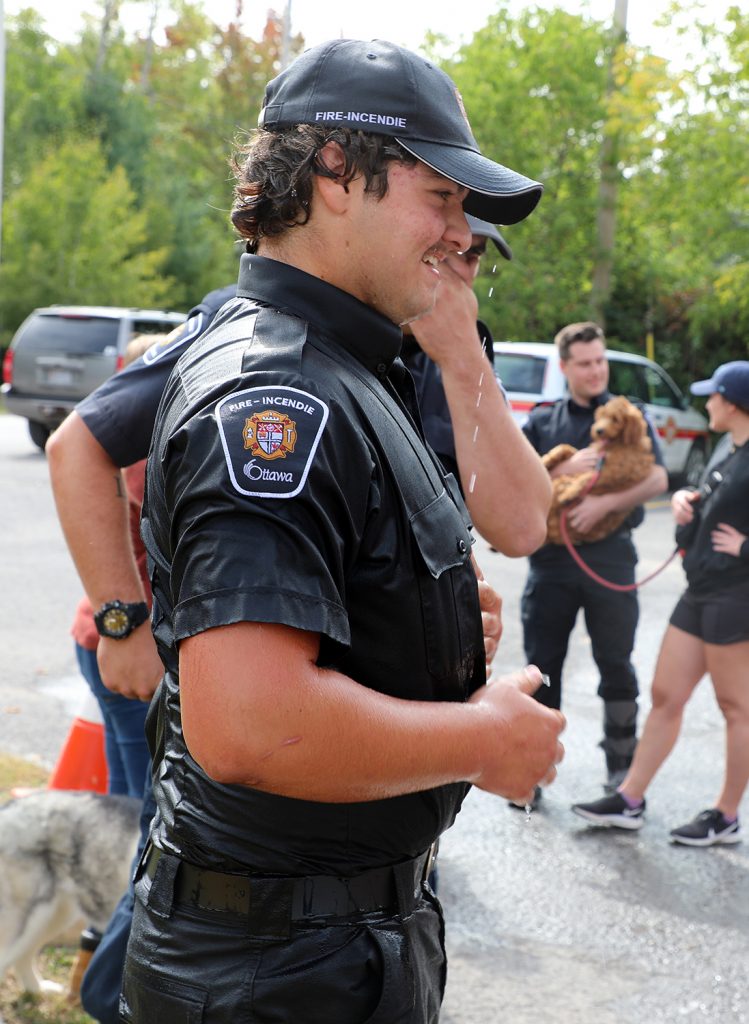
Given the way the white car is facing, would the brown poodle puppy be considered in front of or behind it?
behind

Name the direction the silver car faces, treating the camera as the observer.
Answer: facing away from the viewer and to the right of the viewer

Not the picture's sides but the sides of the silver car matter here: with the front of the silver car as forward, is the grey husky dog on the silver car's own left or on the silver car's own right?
on the silver car's own right

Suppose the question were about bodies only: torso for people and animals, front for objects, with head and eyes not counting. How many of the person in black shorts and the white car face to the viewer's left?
1

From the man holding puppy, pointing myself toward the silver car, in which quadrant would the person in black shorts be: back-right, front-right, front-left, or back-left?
back-right

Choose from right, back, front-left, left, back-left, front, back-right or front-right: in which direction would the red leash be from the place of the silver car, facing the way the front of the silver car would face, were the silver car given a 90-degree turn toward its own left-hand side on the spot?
back-left

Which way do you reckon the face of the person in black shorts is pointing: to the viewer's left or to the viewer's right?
to the viewer's left

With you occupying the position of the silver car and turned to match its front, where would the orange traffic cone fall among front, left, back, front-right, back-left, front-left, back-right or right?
back-right

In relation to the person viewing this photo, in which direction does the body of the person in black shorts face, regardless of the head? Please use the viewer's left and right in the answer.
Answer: facing to the left of the viewer
